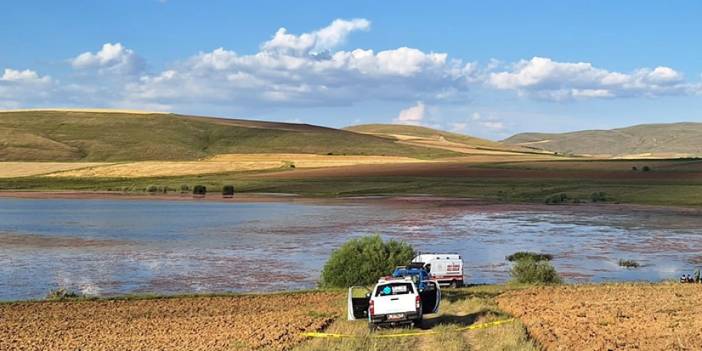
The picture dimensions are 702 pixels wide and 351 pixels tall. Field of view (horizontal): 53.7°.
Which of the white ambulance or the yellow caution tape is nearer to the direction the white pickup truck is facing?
the white ambulance

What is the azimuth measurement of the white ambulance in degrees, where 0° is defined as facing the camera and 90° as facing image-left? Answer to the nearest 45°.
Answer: approximately 90°

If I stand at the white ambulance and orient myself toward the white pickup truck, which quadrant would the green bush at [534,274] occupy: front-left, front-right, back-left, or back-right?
back-left

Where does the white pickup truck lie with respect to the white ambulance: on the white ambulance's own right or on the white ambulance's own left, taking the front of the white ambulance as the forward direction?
on the white ambulance's own left

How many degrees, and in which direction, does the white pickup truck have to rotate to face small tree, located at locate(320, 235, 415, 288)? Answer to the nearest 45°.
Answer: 0° — it already faces it

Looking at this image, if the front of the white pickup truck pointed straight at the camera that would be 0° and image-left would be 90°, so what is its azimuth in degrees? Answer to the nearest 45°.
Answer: approximately 180°

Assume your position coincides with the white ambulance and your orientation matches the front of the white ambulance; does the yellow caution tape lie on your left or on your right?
on your left

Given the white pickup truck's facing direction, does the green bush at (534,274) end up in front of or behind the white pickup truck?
in front
